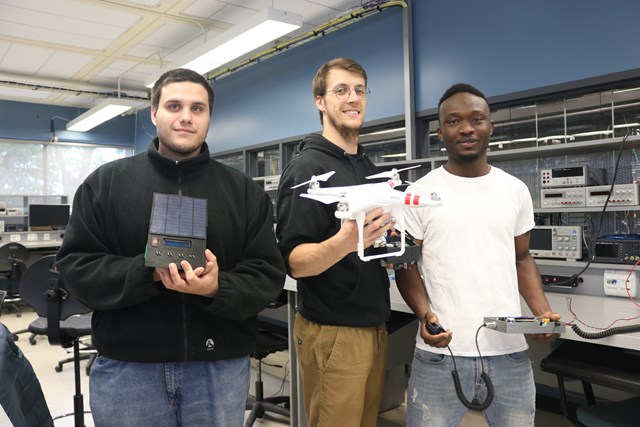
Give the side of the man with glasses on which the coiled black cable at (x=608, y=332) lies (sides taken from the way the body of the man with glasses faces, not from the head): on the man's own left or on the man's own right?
on the man's own left

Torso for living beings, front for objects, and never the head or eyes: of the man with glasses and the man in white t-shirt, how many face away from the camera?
0

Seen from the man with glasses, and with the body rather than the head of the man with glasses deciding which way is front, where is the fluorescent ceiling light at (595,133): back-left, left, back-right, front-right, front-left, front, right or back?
left

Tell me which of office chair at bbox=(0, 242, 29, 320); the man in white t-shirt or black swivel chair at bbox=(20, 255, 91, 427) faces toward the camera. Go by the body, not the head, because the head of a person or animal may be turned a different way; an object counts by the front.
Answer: the man in white t-shirt

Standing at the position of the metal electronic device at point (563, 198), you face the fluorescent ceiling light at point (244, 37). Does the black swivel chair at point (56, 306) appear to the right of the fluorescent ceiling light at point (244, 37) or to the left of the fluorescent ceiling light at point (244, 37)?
left

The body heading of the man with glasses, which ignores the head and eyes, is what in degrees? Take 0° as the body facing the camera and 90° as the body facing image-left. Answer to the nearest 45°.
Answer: approximately 315°

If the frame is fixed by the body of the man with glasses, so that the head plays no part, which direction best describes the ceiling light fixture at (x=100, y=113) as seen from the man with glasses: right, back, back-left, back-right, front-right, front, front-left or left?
back

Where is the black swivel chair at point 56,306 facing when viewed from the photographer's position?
facing away from the viewer and to the right of the viewer

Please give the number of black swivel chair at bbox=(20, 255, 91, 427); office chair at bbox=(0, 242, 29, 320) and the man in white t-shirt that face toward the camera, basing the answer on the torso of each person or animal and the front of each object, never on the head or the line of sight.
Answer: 1

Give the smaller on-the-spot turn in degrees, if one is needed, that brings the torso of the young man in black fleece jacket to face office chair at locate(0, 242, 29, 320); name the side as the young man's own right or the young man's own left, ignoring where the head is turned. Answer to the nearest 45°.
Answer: approximately 180°
